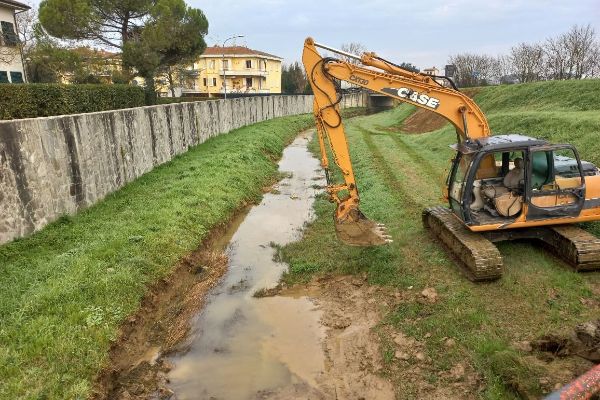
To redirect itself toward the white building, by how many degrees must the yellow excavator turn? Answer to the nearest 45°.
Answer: approximately 45° to its right

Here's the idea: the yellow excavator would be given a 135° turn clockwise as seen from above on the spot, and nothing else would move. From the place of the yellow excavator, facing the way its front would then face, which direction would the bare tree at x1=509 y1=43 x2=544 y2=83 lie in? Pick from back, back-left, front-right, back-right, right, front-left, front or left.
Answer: front-left

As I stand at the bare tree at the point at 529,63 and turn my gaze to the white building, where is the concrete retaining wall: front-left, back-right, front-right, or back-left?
front-left

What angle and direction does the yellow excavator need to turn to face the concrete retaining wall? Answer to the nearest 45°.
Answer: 0° — it already faces it

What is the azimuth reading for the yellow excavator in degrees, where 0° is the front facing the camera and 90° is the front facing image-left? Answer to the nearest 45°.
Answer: approximately 90°

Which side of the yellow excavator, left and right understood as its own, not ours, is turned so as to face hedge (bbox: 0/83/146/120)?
front
